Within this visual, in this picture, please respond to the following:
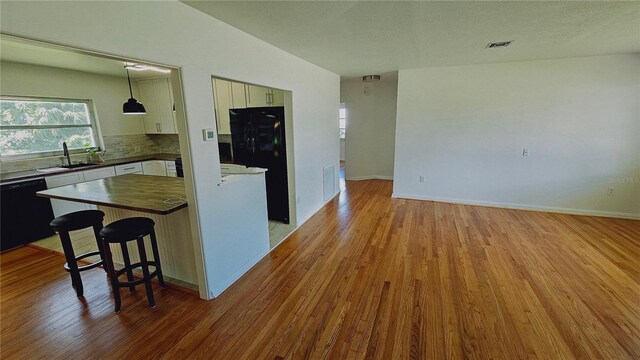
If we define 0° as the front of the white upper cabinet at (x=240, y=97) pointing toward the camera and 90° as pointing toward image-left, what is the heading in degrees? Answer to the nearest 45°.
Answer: approximately 315°

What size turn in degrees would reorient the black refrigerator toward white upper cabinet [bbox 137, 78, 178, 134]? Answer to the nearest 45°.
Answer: approximately 90° to its right

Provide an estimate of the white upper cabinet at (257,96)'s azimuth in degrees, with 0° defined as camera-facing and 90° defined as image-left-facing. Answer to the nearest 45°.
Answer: approximately 315°

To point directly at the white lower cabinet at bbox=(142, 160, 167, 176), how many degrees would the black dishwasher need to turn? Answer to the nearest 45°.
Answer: approximately 45° to its left
